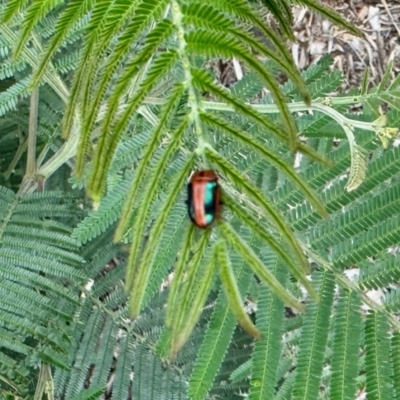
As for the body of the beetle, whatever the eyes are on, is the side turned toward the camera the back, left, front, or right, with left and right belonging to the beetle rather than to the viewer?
back
